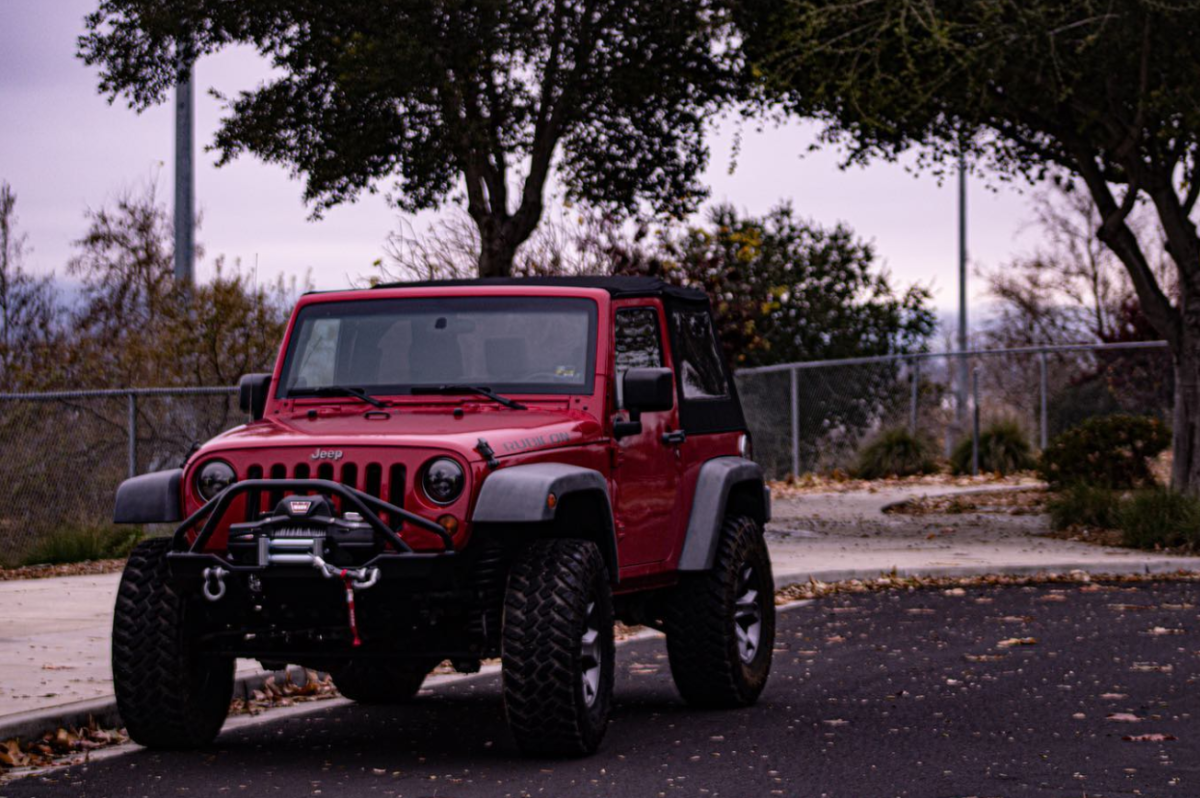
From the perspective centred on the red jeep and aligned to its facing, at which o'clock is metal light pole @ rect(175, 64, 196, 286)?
The metal light pole is roughly at 4 o'clock from the red jeep.

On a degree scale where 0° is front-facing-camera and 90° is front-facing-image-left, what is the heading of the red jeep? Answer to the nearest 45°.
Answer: approximately 45°

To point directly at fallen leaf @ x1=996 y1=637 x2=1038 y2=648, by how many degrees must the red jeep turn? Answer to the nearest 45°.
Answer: approximately 180°

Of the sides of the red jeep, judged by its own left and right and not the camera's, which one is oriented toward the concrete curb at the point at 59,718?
right

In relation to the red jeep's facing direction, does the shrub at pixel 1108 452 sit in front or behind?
behind

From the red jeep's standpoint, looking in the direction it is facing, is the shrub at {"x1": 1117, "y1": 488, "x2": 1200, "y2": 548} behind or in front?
behind

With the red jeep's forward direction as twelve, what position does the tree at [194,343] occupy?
The tree is roughly at 4 o'clock from the red jeep.

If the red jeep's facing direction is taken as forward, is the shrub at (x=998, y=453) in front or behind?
behind

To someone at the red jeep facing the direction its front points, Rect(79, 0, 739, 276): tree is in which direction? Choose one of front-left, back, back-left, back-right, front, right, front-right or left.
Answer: back-right
